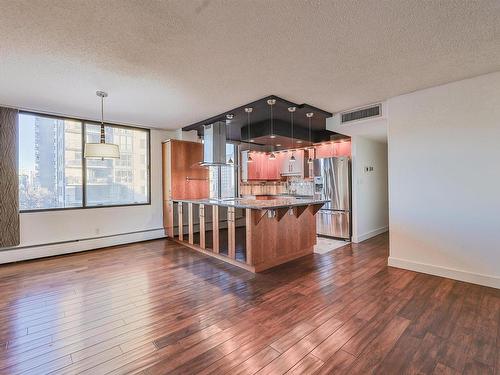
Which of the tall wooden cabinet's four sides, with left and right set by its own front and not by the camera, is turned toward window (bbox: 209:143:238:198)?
back

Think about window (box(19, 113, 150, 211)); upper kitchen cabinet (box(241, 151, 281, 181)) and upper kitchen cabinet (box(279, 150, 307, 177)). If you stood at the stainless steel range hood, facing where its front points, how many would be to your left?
2

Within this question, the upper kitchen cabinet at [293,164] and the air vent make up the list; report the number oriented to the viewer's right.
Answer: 0

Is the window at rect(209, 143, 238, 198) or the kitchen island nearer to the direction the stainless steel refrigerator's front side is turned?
the kitchen island

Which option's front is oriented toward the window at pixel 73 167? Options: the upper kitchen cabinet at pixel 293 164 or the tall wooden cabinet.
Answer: the upper kitchen cabinet

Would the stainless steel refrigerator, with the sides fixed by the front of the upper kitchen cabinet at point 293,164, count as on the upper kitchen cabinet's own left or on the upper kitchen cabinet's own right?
on the upper kitchen cabinet's own left

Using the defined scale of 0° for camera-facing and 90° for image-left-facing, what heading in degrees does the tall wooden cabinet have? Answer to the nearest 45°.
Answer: approximately 315°

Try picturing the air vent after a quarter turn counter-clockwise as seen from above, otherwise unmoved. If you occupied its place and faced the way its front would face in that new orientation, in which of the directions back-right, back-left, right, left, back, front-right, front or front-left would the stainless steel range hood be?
back-right

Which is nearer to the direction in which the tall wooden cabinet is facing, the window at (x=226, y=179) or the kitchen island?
the kitchen island

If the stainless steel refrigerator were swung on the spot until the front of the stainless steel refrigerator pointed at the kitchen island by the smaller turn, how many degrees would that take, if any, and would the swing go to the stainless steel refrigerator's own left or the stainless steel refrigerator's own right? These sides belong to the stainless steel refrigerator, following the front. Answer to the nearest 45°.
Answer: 0° — it already faces it

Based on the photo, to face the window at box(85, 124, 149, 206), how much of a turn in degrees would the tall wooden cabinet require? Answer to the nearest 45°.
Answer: approximately 135° to its right
